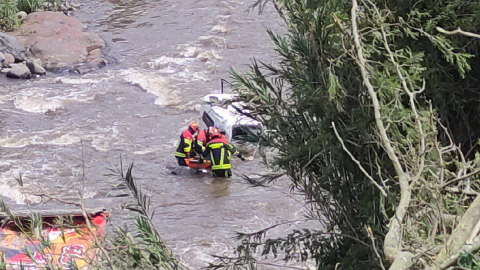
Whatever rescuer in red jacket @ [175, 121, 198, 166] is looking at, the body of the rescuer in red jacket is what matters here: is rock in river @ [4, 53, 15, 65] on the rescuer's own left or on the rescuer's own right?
on the rescuer's own left

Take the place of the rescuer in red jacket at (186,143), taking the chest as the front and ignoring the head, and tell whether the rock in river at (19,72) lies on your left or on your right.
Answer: on your left

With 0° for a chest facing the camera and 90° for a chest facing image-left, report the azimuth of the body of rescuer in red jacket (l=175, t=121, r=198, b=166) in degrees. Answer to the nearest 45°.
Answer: approximately 270°

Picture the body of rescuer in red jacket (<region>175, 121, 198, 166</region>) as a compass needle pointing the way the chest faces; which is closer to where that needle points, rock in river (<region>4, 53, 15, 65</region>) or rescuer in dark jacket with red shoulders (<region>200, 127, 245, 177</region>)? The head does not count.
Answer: the rescuer in dark jacket with red shoulders

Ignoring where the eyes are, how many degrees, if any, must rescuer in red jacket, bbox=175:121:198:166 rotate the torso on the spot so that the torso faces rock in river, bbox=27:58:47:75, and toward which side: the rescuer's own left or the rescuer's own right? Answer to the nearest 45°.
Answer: approximately 135° to the rescuer's own left

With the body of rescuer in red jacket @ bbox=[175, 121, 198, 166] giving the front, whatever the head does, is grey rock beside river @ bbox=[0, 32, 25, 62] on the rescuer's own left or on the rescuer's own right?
on the rescuer's own left

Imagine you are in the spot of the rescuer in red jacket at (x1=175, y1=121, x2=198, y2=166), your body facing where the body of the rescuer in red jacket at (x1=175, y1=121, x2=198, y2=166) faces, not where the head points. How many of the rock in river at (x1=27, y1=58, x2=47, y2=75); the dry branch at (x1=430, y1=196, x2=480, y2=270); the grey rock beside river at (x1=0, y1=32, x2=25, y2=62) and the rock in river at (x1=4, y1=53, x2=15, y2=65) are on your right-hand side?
1

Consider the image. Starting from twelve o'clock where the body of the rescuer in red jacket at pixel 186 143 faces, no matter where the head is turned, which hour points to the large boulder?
The large boulder is roughly at 8 o'clock from the rescuer in red jacket.

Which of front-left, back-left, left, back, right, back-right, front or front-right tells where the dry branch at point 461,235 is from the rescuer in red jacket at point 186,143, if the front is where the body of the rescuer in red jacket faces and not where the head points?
right
